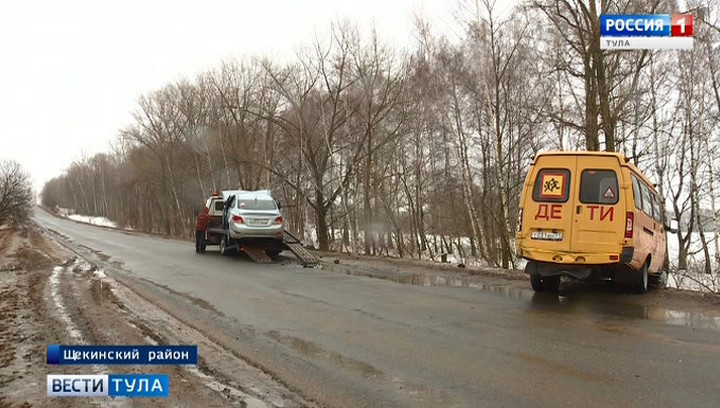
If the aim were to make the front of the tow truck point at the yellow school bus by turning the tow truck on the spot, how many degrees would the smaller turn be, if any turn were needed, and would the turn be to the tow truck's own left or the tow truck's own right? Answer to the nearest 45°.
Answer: approximately 180°

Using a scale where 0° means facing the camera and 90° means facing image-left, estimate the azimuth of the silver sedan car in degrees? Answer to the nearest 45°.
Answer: approximately 180°

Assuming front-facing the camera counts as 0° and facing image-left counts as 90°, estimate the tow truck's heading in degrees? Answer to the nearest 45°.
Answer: approximately 135°

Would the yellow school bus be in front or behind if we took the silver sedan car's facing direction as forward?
behind
